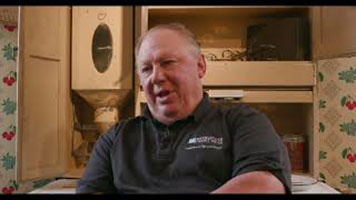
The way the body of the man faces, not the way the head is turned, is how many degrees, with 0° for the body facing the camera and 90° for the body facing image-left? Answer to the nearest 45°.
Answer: approximately 45°

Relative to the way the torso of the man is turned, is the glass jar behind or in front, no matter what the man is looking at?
behind
